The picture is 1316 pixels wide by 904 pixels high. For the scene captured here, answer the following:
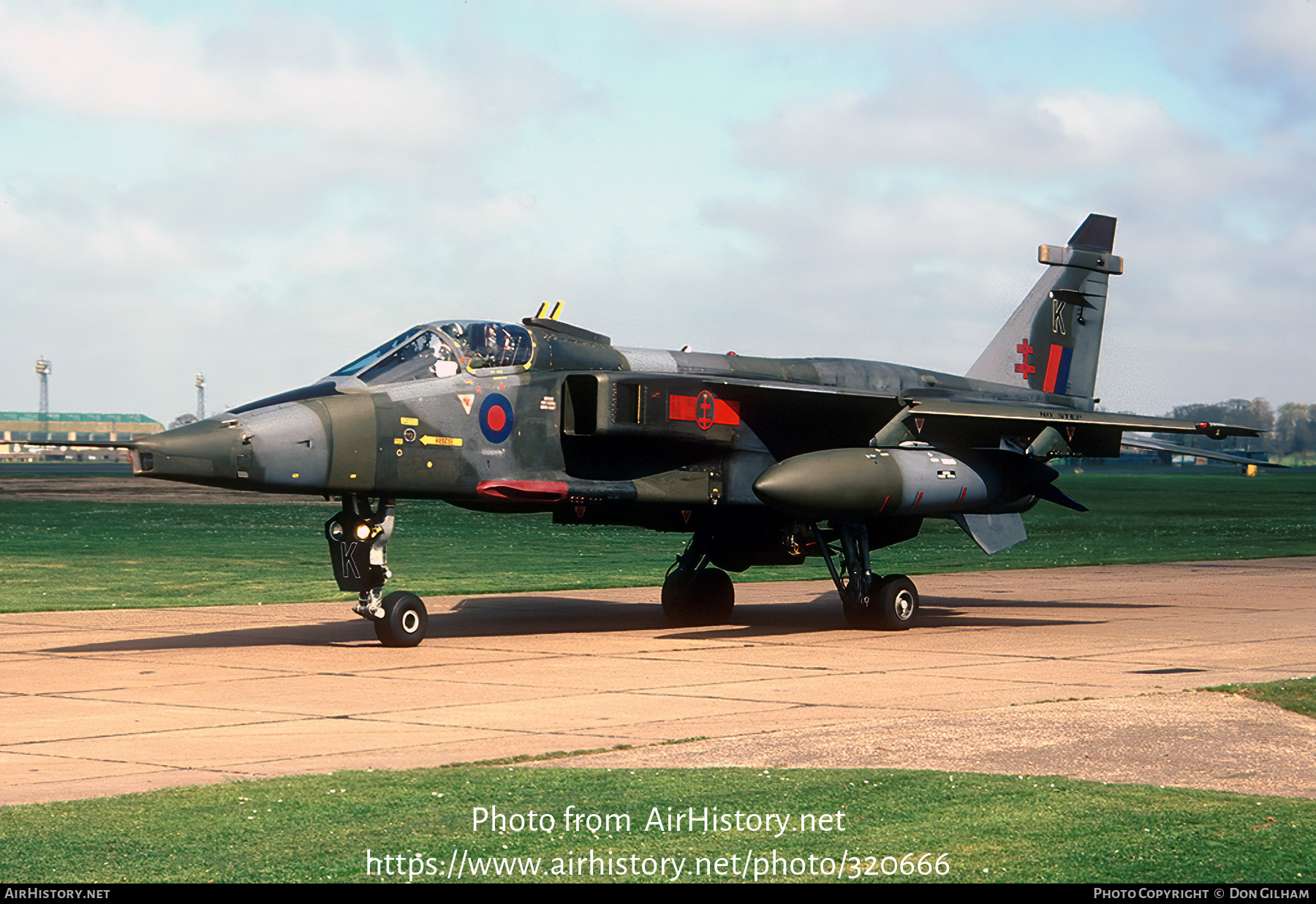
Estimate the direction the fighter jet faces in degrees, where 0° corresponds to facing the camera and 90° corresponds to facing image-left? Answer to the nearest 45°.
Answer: approximately 45°
